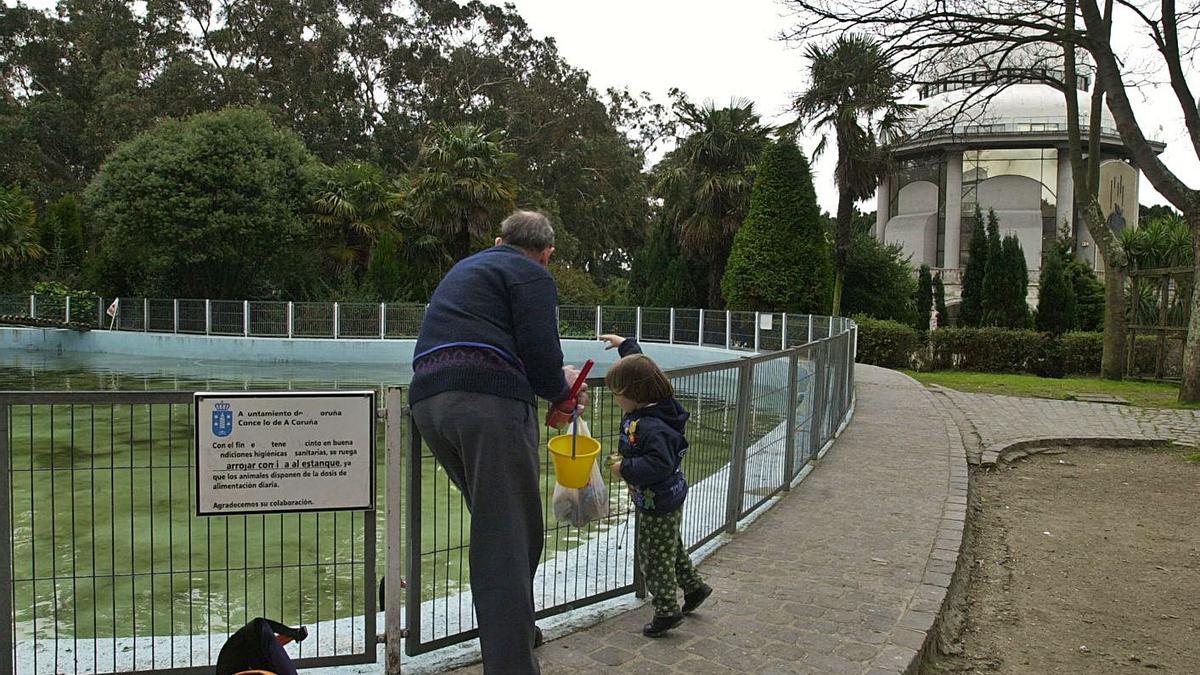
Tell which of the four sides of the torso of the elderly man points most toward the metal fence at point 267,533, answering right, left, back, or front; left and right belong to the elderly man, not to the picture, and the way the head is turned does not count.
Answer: left

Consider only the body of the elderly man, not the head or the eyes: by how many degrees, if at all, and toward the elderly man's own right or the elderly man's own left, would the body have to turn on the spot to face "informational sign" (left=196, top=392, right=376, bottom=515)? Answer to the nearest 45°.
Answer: approximately 135° to the elderly man's own left

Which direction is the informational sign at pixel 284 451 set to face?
toward the camera

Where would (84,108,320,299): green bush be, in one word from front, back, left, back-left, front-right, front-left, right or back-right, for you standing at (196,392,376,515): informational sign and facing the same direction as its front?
back

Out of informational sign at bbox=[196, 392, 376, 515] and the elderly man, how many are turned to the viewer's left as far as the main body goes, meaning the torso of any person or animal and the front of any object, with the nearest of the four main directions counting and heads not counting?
0

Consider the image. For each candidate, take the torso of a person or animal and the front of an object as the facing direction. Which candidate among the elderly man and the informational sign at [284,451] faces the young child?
the elderly man

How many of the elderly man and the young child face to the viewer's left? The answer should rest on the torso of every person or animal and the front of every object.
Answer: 1

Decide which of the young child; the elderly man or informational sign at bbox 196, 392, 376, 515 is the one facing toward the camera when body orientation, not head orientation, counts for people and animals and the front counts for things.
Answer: the informational sign

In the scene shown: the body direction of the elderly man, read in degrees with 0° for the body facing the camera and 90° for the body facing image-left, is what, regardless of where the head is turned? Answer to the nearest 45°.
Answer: approximately 225°

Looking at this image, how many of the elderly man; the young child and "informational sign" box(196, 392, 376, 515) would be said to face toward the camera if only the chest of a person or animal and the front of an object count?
1

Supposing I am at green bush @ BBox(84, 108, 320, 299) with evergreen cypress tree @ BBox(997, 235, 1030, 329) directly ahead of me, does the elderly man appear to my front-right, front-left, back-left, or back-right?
front-right

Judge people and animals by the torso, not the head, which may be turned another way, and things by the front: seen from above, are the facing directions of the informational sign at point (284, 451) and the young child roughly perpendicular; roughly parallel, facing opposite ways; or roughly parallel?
roughly perpendicular

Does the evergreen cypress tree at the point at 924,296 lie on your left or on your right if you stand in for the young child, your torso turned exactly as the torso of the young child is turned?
on your right

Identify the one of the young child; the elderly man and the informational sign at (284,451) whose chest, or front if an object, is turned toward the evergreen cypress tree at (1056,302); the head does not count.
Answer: the elderly man

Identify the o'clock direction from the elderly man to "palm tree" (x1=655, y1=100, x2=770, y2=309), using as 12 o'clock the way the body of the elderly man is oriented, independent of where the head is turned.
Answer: The palm tree is roughly at 11 o'clock from the elderly man.

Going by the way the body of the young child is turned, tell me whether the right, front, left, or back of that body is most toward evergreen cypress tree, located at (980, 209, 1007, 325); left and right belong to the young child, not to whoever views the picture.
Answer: right

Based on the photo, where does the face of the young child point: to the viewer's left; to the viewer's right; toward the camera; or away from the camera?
to the viewer's left

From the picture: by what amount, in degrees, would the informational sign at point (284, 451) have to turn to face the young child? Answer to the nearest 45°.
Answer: approximately 90° to its left

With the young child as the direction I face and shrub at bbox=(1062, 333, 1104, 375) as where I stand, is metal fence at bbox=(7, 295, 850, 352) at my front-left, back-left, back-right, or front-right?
front-right

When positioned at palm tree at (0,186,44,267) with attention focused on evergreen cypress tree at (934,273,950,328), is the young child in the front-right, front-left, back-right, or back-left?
front-right

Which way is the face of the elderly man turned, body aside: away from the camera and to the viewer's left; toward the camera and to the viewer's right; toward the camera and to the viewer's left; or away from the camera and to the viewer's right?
away from the camera and to the viewer's right
